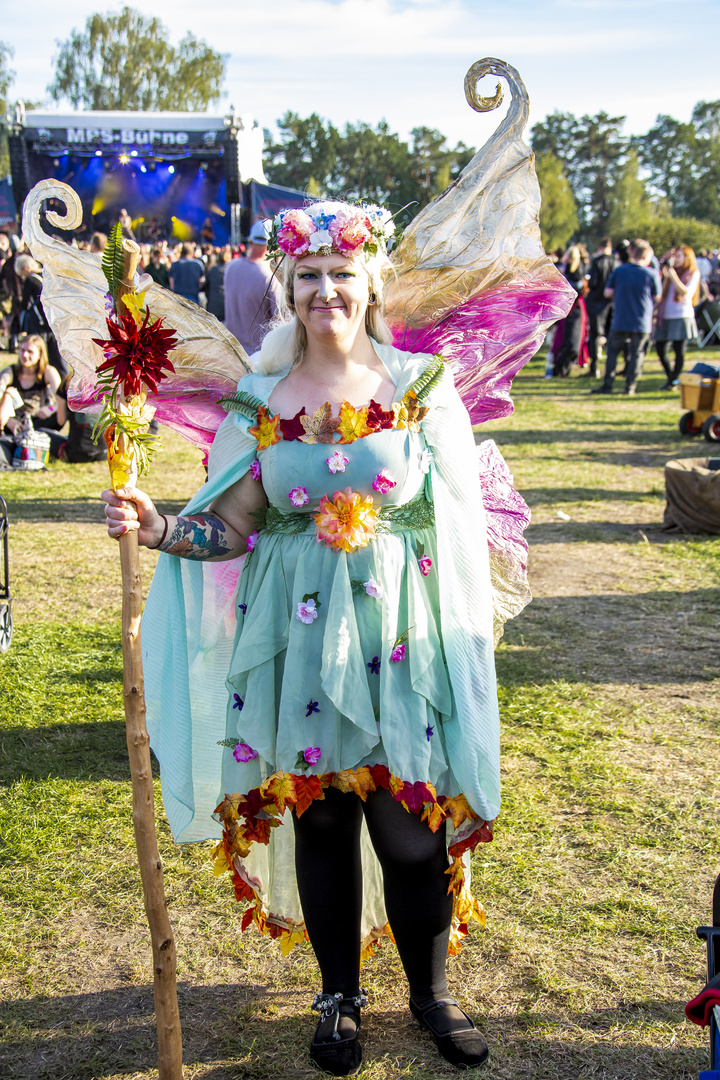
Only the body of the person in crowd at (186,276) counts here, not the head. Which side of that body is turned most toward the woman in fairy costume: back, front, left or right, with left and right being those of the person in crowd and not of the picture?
back

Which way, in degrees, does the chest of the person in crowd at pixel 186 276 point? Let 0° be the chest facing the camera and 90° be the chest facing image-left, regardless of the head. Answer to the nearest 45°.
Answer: approximately 180°

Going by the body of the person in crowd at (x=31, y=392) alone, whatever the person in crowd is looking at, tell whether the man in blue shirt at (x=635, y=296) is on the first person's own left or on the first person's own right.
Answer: on the first person's own left

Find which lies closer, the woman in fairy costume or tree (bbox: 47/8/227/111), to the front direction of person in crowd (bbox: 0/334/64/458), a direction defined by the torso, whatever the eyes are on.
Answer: the woman in fairy costume

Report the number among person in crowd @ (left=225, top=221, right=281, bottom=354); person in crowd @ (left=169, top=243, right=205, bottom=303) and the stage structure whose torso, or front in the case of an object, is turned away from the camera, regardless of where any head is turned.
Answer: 2

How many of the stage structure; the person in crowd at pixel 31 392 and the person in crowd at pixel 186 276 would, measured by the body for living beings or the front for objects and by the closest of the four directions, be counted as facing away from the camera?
1

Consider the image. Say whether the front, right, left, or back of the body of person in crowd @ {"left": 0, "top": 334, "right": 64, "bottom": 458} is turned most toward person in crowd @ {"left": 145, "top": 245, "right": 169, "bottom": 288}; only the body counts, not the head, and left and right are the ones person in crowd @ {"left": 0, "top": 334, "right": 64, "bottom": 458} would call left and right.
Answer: back

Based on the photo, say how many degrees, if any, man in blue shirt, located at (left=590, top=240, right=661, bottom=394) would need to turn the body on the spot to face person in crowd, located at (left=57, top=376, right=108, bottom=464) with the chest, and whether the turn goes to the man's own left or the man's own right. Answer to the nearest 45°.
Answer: approximately 135° to the man's own left

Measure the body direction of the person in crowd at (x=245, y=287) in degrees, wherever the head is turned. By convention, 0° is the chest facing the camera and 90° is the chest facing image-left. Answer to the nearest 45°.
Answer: approximately 180°

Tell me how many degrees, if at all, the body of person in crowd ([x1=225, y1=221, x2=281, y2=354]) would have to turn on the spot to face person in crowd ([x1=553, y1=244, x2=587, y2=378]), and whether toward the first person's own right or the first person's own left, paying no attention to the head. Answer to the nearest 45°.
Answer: approximately 45° to the first person's own right

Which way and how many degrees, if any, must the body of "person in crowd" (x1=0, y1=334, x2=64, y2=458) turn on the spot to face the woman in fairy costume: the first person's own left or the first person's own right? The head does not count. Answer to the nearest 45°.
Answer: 0° — they already face them

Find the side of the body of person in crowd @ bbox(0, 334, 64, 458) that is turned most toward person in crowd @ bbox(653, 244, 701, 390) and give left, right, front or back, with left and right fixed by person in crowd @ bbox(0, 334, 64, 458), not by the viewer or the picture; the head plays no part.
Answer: left

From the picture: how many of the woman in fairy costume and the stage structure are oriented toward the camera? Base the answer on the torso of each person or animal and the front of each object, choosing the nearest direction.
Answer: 2
